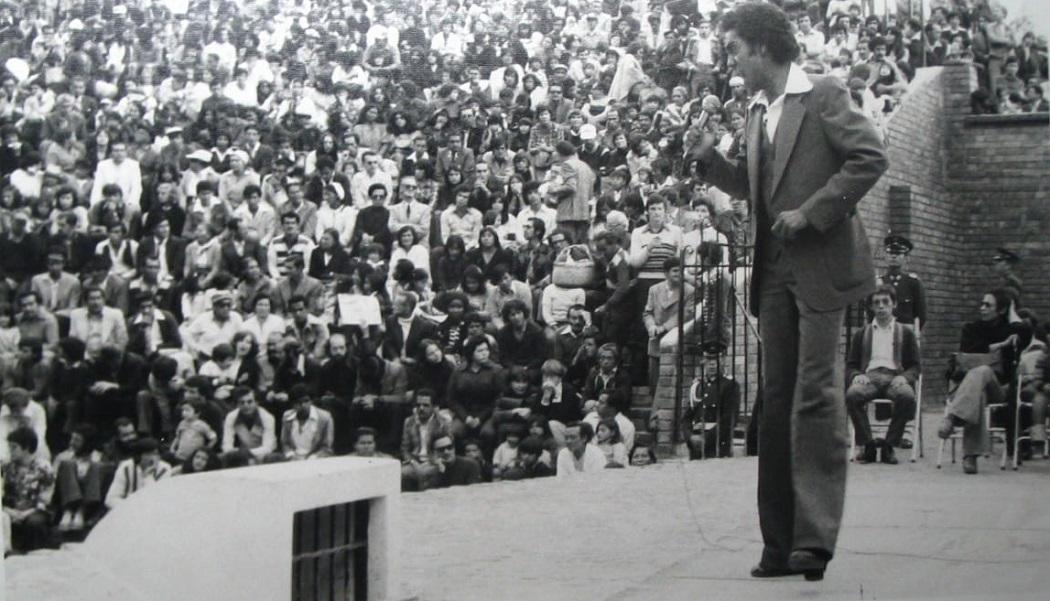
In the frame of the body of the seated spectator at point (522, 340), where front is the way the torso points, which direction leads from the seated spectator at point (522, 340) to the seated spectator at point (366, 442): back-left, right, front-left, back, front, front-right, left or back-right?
front-right

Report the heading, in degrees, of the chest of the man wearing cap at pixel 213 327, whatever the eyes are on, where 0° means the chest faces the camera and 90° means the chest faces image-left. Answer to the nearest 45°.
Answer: approximately 315°

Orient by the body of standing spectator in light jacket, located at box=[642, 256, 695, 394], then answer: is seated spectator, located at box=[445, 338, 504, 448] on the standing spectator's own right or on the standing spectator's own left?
on the standing spectator's own right

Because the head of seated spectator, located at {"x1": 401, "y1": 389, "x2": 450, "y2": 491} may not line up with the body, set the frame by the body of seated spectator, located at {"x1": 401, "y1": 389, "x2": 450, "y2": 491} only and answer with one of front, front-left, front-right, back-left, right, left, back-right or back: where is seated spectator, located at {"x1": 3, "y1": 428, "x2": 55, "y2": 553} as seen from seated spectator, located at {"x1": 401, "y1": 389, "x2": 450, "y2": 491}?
front-right

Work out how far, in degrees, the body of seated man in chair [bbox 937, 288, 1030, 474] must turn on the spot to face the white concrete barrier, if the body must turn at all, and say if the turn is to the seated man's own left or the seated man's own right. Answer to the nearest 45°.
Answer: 0° — they already face it

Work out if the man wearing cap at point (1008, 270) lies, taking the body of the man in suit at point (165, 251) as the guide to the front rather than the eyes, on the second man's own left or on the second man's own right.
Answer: on the second man's own left

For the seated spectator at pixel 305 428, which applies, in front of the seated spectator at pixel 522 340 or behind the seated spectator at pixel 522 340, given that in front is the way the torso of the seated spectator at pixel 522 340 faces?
in front
